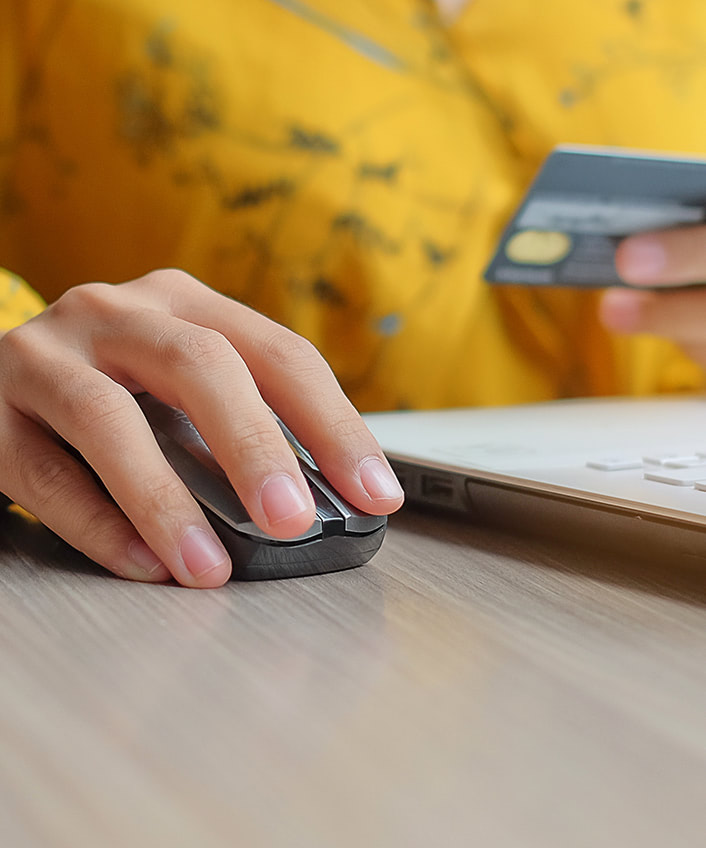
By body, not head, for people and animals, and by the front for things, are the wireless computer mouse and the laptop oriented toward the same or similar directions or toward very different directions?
very different directions

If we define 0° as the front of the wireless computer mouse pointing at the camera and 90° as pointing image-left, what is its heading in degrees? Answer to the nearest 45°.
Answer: approximately 315°

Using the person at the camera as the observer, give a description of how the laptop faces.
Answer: facing away from the viewer and to the left of the viewer
